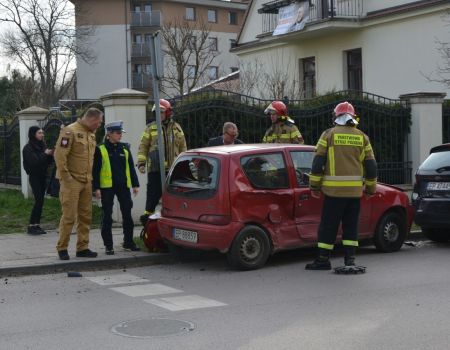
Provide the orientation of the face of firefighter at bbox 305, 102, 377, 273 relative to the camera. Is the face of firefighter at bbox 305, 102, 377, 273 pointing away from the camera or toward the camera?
away from the camera

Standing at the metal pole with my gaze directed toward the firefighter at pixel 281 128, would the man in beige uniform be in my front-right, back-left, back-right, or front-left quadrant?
back-right

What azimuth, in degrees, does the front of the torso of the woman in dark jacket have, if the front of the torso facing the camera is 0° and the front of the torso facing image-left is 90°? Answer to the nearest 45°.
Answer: approximately 270°

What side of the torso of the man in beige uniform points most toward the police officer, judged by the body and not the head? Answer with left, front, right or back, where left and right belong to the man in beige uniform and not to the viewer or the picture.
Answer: left

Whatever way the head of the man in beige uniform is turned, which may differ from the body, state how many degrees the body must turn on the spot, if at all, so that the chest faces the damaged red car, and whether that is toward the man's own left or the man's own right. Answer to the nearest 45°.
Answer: approximately 45° to the man's own left

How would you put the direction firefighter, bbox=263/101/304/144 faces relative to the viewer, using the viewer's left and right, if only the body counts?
facing the viewer and to the left of the viewer

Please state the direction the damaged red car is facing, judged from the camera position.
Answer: facing away from the viewer and to the right of the viewer

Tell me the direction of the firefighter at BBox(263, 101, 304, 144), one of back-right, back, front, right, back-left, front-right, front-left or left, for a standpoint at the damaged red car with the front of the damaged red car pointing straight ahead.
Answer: front-left

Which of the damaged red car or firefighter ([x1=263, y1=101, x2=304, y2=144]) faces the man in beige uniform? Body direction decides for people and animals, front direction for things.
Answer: the firefighter

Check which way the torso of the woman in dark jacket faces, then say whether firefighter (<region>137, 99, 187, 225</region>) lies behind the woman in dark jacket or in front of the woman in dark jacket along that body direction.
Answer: in front

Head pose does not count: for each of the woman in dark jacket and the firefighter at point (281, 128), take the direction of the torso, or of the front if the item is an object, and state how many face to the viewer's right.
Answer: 1

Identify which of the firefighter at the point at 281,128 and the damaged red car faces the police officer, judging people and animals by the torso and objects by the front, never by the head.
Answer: the firefighter
